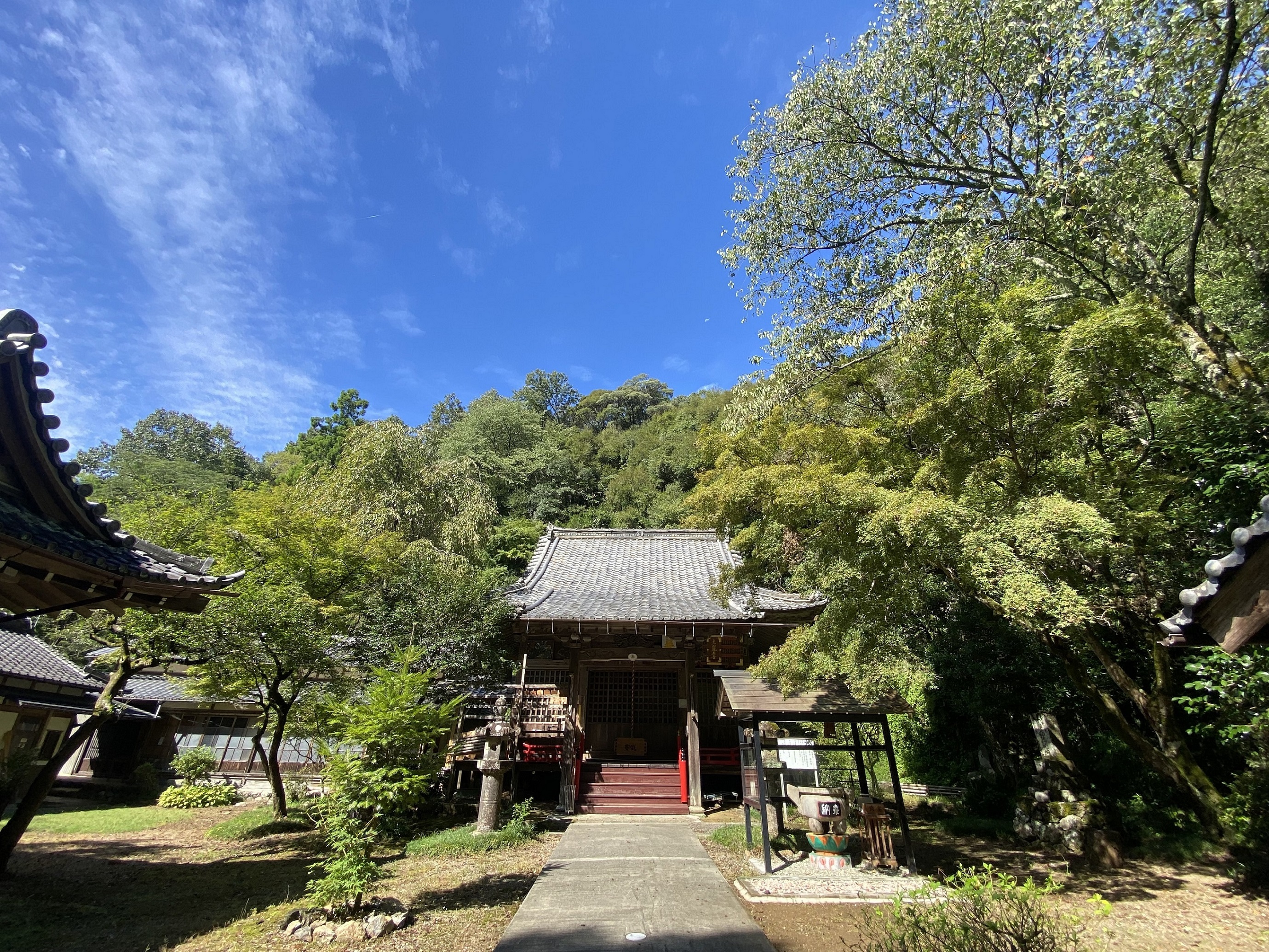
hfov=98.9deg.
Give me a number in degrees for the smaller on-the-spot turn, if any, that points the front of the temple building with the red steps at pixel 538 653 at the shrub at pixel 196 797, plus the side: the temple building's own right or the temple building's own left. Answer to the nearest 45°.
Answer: approximately 135° to the temple building's own right

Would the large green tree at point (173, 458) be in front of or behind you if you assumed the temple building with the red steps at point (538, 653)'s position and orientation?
behind

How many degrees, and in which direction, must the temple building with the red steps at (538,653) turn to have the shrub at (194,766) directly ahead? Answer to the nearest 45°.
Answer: approximately 135° to its right

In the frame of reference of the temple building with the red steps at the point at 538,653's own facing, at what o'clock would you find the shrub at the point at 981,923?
The shrub is roughly at 12 o'clock from the temple building with the red steps.

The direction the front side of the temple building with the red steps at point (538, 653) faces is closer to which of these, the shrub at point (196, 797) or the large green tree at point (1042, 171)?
the large green tree
